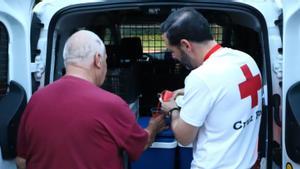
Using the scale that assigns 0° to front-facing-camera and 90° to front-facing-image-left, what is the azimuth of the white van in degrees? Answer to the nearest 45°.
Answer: approximately 180°

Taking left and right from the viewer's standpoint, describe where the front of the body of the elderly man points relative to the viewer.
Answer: facing away from the viewer and to the right of the viewer

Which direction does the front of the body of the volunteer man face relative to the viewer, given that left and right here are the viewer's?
facing away from the viewer and to the left of the viewer

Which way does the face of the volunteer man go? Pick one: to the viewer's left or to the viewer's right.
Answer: to the viewer's left
